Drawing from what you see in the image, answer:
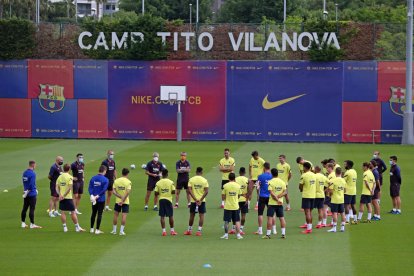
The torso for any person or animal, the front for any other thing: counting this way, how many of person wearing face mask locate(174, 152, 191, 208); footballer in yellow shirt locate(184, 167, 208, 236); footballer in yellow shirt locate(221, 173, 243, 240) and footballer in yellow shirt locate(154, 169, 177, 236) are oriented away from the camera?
3

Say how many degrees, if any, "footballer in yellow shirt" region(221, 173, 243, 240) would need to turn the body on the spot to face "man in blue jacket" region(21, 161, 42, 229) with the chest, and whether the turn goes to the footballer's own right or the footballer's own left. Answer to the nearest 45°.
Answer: approximately 90° to the footballer's own left

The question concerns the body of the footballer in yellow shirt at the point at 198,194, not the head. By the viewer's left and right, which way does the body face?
facing away from the viewer

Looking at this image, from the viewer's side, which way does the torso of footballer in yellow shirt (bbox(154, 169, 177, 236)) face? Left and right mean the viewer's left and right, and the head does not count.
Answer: facing away from the viewer

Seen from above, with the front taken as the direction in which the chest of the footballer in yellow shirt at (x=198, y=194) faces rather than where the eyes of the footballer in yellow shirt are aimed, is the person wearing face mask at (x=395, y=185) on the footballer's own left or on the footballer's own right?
on the footballer's own right

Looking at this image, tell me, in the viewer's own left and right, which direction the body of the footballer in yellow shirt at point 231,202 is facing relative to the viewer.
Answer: facing away from the viewer

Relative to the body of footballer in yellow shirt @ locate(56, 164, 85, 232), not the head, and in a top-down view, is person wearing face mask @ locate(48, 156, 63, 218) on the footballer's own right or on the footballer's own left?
on the footballer's own left

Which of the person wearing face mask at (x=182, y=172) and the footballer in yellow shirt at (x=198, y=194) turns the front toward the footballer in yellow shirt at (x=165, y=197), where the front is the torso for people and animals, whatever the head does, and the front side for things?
the person wearing face mask

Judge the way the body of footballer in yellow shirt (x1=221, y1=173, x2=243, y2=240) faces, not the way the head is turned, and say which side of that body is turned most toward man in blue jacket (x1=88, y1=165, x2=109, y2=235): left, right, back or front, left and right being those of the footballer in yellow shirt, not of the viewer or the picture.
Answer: left

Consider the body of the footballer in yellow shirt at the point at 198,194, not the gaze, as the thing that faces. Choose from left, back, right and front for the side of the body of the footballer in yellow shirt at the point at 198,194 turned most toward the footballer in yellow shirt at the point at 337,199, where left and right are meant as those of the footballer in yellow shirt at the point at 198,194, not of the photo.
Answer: right

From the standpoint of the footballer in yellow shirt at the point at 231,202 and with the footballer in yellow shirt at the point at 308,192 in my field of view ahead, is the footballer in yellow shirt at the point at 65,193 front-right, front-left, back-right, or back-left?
back-left

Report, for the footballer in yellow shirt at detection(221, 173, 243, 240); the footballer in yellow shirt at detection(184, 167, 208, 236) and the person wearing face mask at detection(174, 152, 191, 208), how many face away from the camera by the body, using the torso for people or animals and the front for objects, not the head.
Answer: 2

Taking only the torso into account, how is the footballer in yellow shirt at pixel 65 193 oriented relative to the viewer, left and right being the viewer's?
facing away from the viewer and to the right of the viewer

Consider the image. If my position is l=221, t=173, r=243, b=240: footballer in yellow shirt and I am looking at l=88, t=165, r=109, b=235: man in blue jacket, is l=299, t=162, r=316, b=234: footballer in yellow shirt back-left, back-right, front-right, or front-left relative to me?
back-right

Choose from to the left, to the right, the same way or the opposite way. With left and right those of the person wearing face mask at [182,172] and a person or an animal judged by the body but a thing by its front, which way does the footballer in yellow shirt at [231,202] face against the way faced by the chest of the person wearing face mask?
the opposite way
